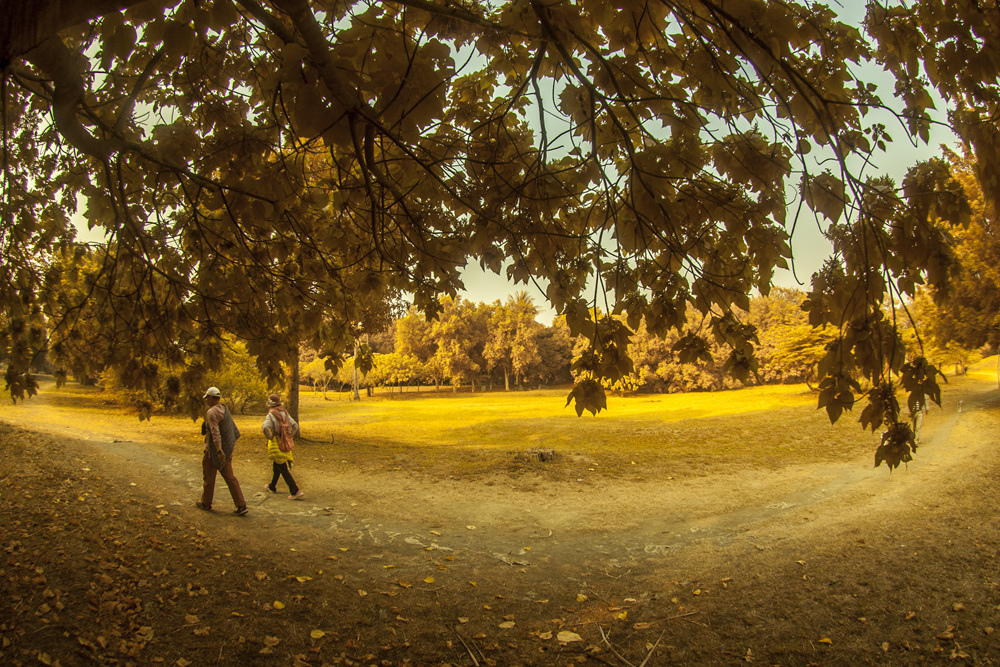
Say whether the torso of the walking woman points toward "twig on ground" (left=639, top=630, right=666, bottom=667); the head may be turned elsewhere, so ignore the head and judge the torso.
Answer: no

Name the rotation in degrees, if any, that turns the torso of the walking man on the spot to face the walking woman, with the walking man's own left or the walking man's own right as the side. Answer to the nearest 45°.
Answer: approximately 90° to the walking man's own right

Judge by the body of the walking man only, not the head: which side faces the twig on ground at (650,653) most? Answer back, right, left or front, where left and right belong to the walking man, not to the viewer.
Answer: back

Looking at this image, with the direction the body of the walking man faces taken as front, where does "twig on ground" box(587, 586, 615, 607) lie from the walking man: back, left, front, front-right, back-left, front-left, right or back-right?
back

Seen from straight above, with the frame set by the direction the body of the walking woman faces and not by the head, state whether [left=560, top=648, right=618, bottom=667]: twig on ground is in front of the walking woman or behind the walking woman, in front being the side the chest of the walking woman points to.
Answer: behind

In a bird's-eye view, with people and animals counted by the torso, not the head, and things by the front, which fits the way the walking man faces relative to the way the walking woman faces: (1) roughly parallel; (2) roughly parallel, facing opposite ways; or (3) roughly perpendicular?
roughly parallel

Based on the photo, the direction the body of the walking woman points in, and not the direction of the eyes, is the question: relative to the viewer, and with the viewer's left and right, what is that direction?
facing away from the viewer and to the left of the viewer

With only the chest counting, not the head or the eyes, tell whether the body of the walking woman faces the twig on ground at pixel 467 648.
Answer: no

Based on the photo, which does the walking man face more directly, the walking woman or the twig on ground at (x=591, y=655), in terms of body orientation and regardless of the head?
the walking woman

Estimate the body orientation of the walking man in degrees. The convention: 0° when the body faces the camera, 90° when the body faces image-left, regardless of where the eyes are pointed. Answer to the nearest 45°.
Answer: approximately 135°

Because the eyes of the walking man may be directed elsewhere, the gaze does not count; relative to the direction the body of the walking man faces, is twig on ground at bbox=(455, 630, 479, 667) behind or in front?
behind

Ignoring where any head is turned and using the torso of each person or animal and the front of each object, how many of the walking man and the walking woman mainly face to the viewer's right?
0

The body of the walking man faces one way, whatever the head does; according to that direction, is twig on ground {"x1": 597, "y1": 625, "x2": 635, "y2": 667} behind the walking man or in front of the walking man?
behind

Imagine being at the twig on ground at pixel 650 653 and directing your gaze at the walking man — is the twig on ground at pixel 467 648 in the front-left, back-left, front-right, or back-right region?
front-left

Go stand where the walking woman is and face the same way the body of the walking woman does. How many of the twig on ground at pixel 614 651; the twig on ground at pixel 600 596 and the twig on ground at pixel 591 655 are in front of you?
0

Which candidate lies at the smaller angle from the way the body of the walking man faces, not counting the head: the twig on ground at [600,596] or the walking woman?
the walking woman

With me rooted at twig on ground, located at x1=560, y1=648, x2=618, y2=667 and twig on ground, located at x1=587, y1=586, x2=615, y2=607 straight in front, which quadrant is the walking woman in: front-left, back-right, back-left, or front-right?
front-left
